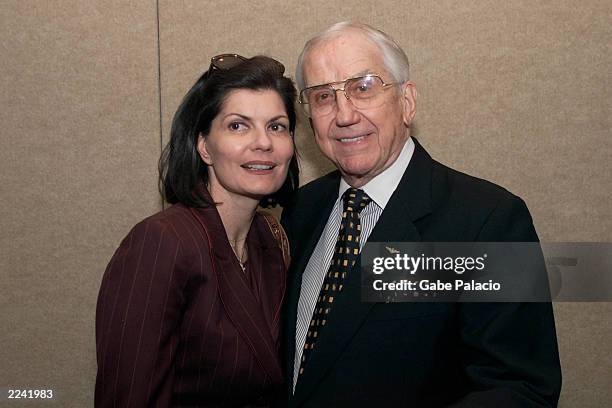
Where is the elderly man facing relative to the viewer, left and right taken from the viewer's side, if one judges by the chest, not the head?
facing the viewer and to the left of the viewer

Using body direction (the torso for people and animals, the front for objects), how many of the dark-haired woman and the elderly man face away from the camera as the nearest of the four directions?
0

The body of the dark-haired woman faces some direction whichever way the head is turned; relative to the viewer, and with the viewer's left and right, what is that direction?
facing the viewer and to the right of the viewer
